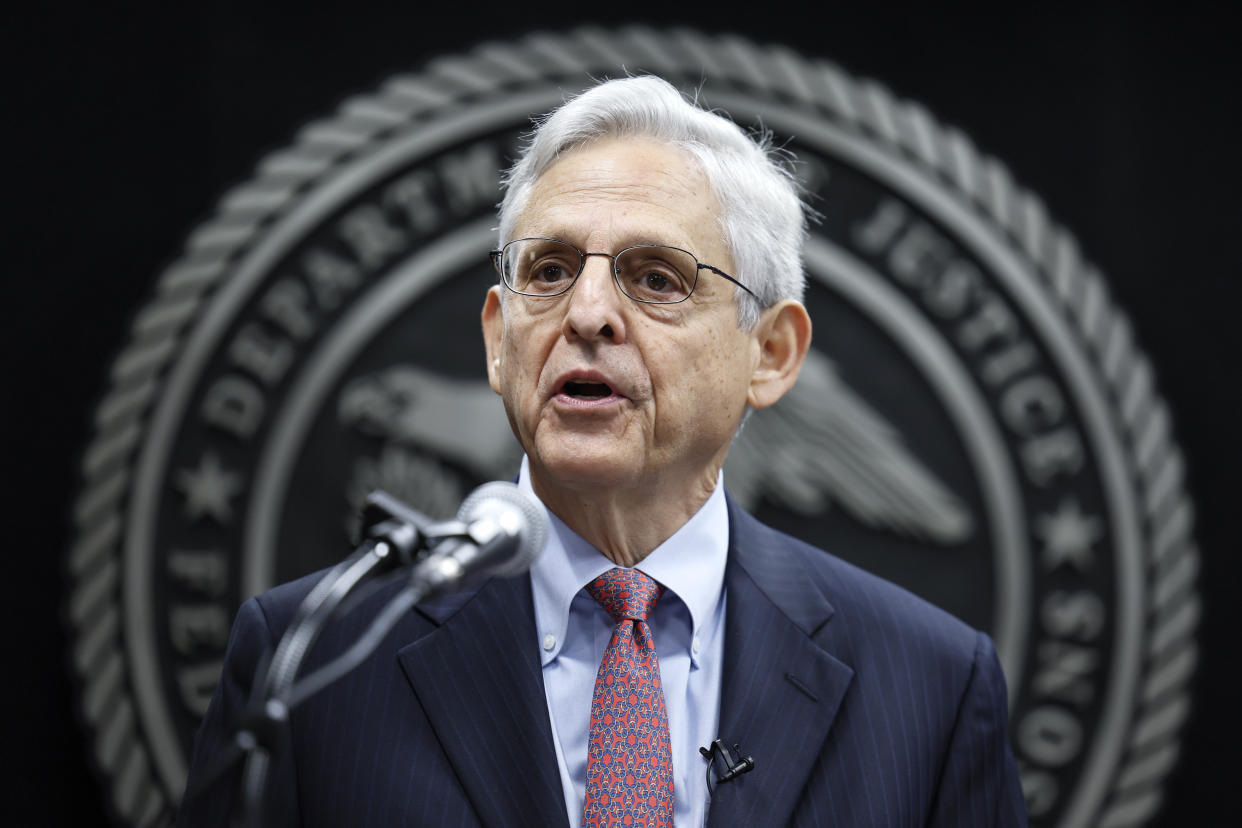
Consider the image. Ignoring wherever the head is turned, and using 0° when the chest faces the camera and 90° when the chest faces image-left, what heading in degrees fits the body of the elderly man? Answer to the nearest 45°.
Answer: approximately 0°

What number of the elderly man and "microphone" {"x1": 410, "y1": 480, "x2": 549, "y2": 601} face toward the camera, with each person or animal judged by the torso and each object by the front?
1

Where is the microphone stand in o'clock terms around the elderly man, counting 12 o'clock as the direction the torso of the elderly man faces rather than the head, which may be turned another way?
The microphone stand is roughly at 1 o'clock from the elderly man.

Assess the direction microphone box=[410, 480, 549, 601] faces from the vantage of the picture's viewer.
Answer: facing away from the viewer and to the right of the viewer

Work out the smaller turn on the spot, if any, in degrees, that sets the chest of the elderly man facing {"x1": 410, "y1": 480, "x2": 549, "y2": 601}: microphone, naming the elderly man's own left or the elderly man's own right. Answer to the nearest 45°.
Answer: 0° — they already face it

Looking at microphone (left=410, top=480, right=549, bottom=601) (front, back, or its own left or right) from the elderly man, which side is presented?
front
